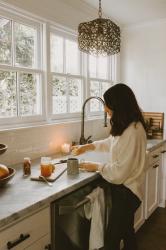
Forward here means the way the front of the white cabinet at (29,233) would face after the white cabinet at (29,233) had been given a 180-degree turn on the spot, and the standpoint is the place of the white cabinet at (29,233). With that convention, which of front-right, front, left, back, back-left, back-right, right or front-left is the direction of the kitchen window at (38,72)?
front-right

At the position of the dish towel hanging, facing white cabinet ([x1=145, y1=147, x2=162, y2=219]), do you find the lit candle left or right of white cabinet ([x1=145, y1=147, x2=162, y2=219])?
left

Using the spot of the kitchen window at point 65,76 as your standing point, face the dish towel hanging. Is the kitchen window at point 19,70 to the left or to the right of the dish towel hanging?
right

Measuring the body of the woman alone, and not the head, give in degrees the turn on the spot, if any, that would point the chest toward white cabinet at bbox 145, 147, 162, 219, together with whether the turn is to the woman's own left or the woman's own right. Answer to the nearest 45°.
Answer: approximately 90° to the woman's own right

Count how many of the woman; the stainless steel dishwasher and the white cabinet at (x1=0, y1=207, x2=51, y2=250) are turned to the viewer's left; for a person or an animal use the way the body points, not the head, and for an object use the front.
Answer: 1

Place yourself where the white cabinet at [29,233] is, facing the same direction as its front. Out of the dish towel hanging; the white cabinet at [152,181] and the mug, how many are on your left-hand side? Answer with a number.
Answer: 3

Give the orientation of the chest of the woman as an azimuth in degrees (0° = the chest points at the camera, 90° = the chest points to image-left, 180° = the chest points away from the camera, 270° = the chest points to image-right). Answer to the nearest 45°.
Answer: approximately 90°

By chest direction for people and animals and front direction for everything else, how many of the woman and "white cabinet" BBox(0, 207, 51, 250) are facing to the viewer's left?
1

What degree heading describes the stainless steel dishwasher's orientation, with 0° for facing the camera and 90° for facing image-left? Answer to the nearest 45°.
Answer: approximately 315°

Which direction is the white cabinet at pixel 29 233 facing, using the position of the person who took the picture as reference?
facing the viewer and to the right of the viewer

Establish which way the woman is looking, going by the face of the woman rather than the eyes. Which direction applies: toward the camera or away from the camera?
away from the camera
